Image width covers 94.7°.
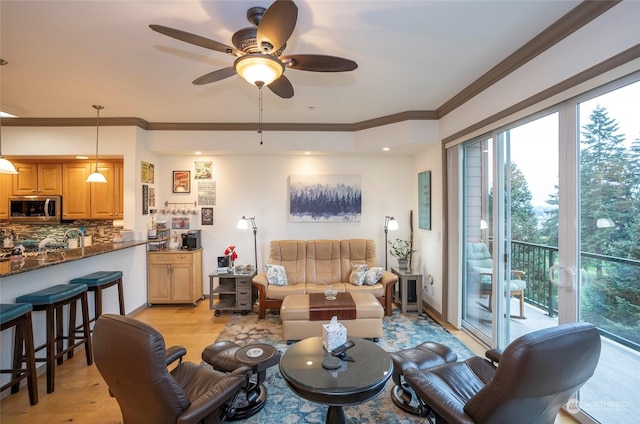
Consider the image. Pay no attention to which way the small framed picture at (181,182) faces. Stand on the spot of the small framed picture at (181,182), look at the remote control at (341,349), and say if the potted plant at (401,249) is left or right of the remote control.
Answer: left

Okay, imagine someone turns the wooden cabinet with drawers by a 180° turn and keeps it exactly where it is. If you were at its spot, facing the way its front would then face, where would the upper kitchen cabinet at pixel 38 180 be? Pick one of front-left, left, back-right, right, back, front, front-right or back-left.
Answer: front-left

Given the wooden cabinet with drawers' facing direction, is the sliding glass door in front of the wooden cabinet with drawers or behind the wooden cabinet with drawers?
in front

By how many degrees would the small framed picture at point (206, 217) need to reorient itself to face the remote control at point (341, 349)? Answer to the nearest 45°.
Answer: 0° — it already faces it

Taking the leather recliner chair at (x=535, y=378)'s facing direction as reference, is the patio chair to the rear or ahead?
ahead

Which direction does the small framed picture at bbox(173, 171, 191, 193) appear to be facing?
toward the camera

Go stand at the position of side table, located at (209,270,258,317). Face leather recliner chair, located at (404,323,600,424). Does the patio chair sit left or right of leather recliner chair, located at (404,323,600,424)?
left

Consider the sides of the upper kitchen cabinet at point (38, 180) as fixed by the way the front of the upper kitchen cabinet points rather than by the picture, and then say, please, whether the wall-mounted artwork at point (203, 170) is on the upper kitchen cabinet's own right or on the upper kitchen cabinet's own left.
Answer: on the upper kitchen cabinet's own left

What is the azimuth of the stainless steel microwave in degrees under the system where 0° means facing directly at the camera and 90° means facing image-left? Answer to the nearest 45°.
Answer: approximately 0°

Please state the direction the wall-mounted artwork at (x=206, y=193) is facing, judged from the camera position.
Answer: facing the viewer

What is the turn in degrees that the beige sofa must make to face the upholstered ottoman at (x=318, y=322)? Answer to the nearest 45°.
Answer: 0° — it already faces it

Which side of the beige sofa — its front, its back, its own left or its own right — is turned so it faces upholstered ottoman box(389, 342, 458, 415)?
front

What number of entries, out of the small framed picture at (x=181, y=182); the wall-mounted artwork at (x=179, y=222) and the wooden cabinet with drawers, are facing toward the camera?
3

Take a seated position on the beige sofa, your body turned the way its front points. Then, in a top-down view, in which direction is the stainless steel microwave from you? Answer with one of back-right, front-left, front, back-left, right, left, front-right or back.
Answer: right

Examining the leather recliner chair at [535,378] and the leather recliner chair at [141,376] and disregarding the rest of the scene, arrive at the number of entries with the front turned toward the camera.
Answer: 0
